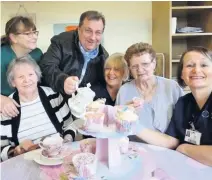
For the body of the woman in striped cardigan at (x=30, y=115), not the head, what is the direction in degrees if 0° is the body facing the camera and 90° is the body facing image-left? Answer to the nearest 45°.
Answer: approximately 0°

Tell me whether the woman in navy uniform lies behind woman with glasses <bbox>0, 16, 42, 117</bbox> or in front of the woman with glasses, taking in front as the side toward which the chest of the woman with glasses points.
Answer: in front

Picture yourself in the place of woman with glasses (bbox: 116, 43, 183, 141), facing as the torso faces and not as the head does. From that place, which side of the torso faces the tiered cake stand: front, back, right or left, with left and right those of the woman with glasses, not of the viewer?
front

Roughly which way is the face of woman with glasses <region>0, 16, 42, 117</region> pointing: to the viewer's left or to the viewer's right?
to the viewer's right

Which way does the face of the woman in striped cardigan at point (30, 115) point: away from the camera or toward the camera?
toward the camera

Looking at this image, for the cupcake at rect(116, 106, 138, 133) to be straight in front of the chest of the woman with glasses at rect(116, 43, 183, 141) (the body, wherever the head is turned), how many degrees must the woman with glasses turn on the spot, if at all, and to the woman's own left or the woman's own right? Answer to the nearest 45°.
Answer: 0° — they already face it

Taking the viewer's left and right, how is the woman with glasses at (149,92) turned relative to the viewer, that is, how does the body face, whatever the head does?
facing the viewer

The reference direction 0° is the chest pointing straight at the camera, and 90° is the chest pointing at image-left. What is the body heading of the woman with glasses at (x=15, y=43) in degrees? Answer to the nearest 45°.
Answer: approximately 315°

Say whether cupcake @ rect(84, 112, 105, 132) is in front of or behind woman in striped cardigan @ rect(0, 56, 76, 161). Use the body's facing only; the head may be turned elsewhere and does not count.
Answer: in front

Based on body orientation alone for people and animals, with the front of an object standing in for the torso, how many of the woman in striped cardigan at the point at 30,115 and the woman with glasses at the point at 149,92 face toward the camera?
2

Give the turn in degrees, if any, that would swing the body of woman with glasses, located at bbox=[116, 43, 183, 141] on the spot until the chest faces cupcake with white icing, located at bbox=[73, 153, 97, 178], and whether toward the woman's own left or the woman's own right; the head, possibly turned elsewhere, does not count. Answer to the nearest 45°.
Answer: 0° — they already face it
